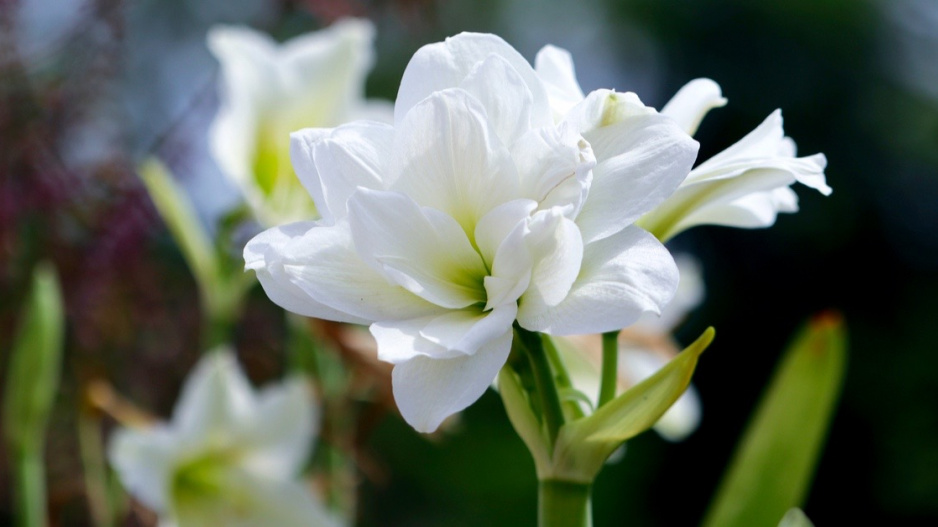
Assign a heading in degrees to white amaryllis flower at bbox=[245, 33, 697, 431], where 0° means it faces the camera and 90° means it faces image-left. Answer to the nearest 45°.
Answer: approximately 0°

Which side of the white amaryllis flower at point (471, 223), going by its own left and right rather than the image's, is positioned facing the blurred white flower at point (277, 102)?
back
